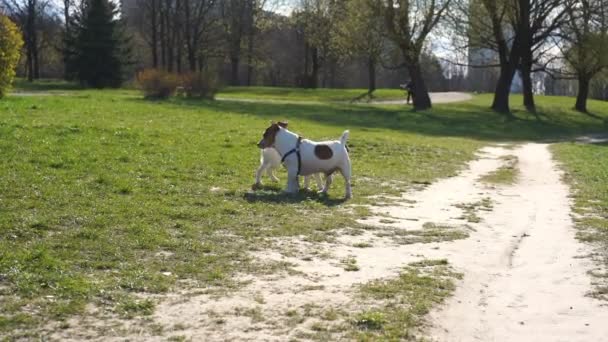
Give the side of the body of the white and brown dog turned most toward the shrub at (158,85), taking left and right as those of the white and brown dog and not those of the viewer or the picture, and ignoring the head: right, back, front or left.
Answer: right

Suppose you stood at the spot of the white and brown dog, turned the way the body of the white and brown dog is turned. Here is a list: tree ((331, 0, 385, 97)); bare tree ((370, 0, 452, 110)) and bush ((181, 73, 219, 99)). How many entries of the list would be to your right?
3

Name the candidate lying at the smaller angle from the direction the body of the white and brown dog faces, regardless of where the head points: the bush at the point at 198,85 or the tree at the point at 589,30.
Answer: the bush

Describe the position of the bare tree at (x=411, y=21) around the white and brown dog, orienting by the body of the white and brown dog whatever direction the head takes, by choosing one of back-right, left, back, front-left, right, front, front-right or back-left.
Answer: right

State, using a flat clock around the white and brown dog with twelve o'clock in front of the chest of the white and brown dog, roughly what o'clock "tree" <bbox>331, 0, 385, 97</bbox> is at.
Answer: The tree is roughly at 3 o'clock from the white and brown dog.

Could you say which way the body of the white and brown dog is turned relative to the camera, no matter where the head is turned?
to the viewer's left

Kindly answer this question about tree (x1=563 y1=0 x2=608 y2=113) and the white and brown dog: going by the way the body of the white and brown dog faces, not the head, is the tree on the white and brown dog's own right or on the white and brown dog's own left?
on the white and brown dog's own right

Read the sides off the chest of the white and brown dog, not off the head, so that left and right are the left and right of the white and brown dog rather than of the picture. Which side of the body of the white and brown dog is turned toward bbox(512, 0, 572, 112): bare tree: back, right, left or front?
right

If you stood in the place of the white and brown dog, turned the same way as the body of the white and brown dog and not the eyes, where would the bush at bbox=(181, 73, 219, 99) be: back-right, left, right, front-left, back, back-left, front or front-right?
right

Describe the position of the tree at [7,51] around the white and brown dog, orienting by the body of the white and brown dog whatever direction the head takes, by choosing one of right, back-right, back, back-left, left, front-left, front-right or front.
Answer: front-right

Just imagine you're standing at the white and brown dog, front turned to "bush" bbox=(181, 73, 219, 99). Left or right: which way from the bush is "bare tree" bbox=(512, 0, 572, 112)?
right
